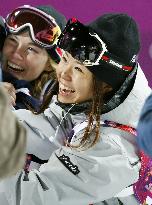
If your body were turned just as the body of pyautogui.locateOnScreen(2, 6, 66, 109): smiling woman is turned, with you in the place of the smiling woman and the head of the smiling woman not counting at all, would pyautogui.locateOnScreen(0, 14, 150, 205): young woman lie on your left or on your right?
on your left

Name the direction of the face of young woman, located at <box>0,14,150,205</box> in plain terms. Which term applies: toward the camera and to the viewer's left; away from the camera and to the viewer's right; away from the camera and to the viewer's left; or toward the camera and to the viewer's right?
toward the camera and to the viewer's left
